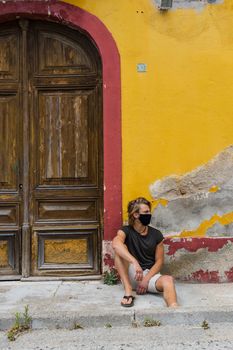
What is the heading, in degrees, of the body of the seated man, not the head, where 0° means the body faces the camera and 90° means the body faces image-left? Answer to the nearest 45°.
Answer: approximately 0°

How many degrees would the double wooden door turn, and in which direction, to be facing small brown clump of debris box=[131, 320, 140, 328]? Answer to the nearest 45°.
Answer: approximately 45° to its left

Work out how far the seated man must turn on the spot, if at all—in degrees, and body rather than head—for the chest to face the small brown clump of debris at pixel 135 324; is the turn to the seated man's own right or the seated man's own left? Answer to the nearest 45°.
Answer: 0° — they already face it

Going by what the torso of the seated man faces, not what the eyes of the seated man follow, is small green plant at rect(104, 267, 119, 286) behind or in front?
behind

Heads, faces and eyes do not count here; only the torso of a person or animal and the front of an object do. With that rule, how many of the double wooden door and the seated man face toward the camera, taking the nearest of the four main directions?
2

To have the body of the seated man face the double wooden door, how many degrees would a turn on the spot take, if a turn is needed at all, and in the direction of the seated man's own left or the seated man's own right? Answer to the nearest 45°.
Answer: approximately 135° to the seated man's own right
